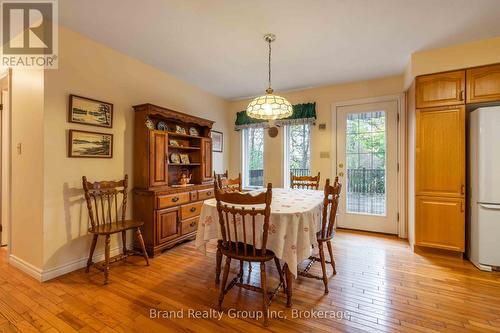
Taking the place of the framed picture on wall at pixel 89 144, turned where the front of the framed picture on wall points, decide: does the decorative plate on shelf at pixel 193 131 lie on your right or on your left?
on your left

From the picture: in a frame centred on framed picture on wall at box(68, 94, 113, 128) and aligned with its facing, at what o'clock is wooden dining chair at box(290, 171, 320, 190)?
The wooden dining chair is roughly at 11 o'clock from the framed picture on wall.

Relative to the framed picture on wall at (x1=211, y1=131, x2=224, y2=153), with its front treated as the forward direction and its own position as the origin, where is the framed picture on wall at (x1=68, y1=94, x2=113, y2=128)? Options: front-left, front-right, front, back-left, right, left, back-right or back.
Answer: right

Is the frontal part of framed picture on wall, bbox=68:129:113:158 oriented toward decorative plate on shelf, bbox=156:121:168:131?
no

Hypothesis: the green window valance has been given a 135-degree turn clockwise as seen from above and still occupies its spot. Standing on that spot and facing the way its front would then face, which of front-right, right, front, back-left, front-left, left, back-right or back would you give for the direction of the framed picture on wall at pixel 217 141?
front-left

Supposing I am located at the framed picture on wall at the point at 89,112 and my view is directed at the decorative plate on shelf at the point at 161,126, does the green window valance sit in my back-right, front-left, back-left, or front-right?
front-right

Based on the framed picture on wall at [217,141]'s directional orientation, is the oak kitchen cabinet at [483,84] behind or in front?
in front

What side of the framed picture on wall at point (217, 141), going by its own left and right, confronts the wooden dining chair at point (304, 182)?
front

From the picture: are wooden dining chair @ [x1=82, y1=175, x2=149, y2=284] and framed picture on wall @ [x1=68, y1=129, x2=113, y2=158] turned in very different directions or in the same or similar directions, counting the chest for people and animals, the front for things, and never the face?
same or similar directions

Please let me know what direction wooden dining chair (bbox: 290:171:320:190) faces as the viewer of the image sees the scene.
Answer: facing the viewer

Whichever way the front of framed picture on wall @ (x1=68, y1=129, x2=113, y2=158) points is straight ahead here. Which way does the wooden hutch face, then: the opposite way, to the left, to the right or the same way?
the same way

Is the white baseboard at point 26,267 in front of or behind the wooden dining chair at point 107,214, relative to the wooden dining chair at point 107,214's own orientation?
behind

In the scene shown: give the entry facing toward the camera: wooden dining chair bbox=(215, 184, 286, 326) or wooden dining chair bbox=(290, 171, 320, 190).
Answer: wooden dining chair bbox=(290, 171, 320, 190)

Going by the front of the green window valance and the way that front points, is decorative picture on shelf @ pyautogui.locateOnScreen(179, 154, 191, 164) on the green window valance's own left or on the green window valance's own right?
on the green window valance's own right

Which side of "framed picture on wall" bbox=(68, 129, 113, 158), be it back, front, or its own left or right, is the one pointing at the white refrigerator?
front

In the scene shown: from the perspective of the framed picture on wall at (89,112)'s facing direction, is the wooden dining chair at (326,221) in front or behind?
in front

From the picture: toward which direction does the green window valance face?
toward the camera

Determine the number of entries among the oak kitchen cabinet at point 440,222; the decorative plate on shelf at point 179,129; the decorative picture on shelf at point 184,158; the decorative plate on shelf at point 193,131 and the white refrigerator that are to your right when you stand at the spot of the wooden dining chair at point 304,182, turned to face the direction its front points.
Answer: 3

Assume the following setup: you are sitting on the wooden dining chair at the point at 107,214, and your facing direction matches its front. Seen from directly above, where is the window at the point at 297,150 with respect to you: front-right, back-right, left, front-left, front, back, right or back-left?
front-left

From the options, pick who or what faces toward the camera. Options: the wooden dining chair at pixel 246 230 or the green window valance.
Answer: the green window valance
